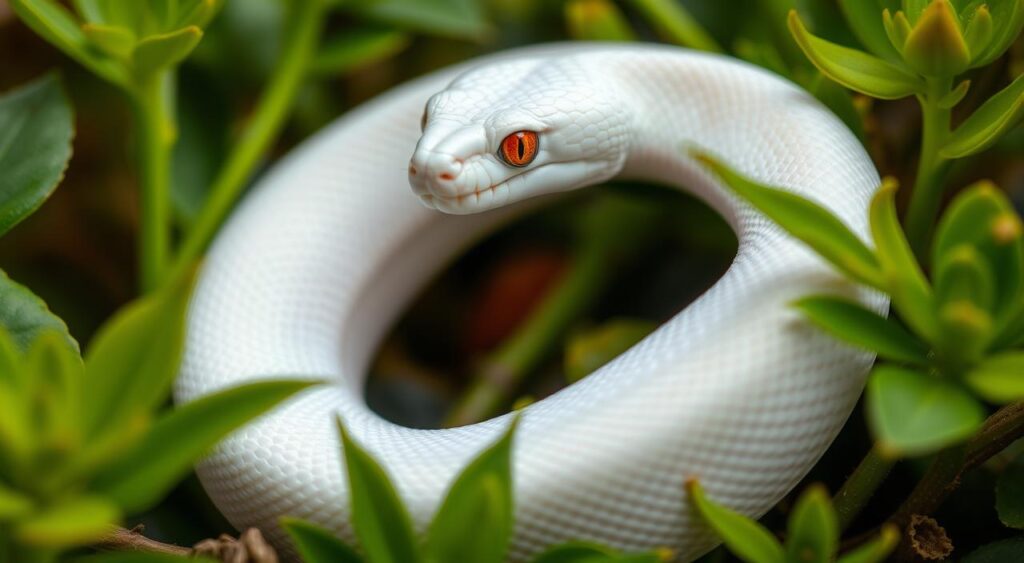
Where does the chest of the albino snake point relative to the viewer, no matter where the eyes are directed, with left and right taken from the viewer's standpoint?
facing the viewer and to the left of the viewer
